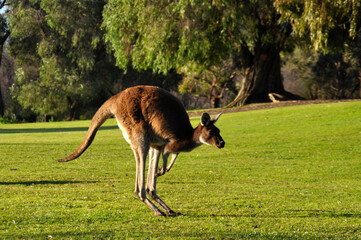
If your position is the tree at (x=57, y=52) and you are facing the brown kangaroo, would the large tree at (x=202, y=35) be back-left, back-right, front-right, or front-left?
front-left

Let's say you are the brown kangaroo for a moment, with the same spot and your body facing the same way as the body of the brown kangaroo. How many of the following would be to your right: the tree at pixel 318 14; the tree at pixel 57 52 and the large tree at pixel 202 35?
0

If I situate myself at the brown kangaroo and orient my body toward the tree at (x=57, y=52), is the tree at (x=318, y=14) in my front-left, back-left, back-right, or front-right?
front-right

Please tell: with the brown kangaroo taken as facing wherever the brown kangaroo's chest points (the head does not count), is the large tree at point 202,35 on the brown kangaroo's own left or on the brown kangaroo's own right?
on the brown kangaroo's own left

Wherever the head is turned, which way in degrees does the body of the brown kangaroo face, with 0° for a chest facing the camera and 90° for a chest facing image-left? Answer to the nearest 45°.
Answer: approximately 270°

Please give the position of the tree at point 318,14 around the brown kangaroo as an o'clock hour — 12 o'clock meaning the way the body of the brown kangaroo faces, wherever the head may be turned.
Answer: The tree is roughly at 10 o'clock from the brown kangaroo.

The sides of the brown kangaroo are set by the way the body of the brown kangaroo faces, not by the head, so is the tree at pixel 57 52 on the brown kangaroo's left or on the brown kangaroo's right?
on the brown kangaroo's left

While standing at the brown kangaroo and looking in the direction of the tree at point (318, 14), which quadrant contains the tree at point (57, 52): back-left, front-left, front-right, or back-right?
front-left
